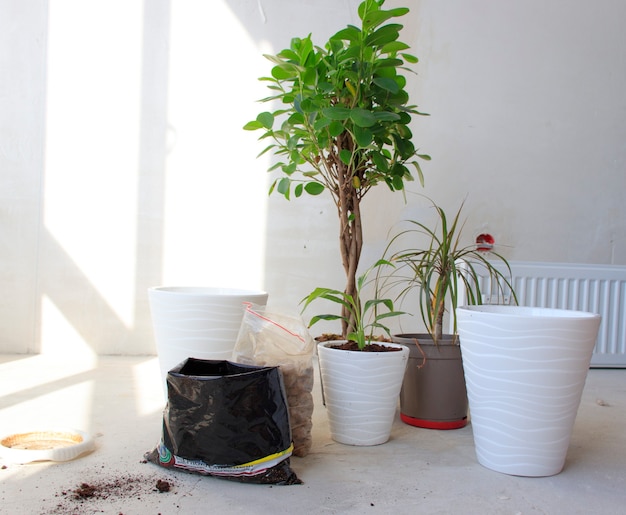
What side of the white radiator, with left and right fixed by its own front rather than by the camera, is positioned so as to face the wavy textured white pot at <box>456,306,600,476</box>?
front

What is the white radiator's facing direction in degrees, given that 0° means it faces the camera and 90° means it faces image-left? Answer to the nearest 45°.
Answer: approximately 0°

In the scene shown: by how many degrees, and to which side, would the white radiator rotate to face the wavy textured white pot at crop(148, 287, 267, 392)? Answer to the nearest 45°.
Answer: approximately 45° to its right

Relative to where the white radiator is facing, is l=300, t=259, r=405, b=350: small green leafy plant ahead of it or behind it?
ahead

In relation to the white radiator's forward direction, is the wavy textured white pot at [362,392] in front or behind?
in front

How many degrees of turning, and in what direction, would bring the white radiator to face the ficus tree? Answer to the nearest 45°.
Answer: approximately 45° to its right

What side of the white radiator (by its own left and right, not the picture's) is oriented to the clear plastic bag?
front
